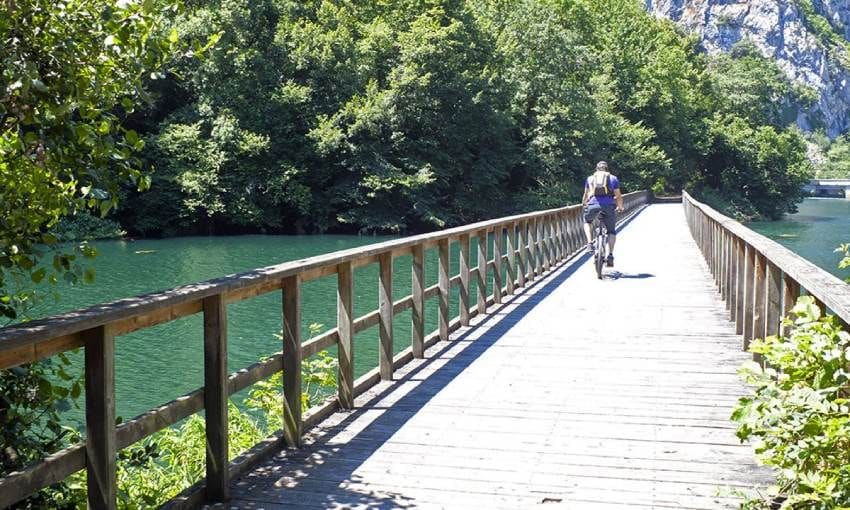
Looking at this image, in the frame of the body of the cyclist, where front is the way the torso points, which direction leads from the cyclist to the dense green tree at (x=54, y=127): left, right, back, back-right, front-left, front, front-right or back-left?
back

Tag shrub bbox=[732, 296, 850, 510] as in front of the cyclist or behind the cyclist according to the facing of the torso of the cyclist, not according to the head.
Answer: behind

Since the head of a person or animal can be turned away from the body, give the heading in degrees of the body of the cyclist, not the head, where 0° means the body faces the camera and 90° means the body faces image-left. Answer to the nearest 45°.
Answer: approximately 180°
